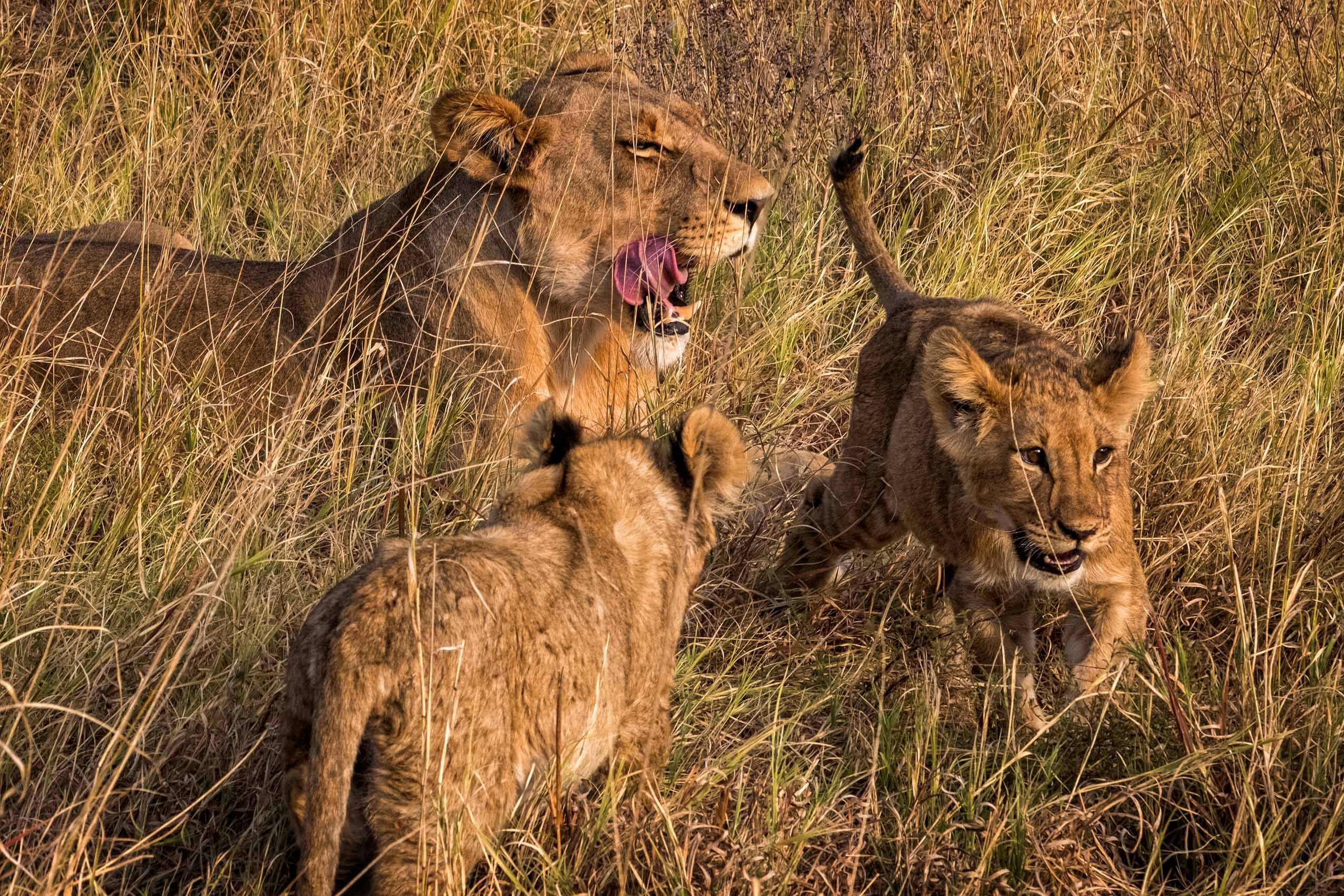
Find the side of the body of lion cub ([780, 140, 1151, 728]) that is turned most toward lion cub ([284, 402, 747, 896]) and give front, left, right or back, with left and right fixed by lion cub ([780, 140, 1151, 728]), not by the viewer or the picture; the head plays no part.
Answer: right

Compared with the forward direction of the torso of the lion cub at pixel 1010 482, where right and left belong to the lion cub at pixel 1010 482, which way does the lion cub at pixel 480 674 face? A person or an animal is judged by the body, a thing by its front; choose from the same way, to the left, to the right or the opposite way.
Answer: to the left

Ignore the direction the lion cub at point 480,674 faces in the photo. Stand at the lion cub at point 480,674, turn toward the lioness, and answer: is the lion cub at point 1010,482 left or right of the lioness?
right

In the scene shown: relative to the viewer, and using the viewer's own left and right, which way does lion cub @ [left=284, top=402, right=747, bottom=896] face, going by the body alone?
facing away from the viewer and to the right of the viewer

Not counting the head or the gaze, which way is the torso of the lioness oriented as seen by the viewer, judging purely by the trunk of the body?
to the viewer's right

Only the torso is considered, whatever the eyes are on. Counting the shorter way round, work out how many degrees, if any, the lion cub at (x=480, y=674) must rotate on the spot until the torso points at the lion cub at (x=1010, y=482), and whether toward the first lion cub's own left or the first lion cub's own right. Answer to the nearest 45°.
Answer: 0° — it already faces it

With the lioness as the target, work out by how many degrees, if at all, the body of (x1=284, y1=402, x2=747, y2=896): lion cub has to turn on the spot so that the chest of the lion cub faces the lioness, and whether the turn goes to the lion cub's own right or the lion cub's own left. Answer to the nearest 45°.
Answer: approximately 45° to the lion cub's own left

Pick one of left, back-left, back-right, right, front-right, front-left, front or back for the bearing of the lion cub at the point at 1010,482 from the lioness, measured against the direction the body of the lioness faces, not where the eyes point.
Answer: front-right

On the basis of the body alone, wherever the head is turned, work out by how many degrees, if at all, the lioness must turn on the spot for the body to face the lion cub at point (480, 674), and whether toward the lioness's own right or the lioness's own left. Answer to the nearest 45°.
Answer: approximately 90° to the lioness's own right

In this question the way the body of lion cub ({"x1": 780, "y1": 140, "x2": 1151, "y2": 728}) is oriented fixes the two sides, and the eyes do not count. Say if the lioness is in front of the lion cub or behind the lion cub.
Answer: behind
